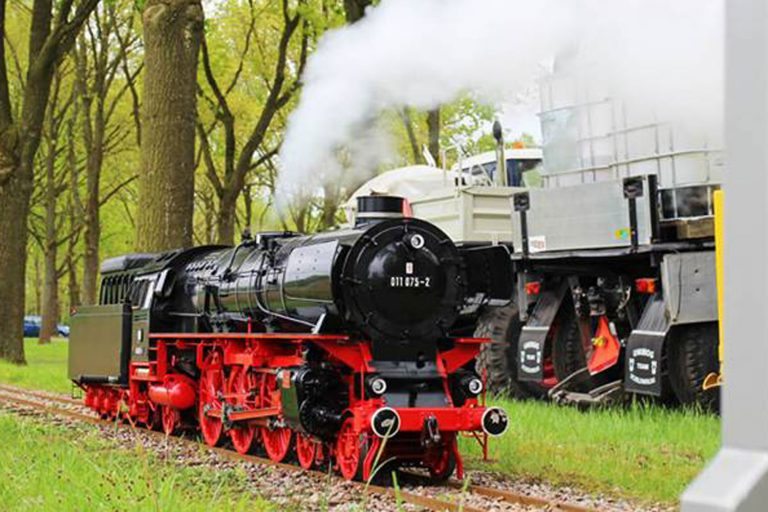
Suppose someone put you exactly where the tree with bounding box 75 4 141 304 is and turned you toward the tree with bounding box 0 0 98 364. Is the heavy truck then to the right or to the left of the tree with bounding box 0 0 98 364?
left

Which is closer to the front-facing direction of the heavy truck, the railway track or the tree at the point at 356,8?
the tree

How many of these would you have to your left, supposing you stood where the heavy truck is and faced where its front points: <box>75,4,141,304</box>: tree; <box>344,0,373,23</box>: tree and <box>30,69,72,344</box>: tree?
3

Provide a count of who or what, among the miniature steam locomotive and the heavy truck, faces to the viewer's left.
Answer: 0

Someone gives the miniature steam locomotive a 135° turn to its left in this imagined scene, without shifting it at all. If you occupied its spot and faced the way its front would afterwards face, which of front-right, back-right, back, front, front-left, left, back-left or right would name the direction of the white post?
back

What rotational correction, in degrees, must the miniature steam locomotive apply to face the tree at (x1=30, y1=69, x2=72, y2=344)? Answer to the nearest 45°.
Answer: approximately 135° to its left

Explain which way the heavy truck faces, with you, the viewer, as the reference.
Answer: facing away from the viewer and to the right of the viewer

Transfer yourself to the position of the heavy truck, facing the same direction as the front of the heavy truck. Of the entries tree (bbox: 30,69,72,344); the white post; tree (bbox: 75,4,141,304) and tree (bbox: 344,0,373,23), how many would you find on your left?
3

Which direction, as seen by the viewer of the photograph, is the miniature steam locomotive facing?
facing the viewer and to the right of the viewer

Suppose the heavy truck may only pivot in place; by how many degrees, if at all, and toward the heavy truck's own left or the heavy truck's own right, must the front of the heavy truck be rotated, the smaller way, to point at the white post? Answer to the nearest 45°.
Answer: approximately 135° to the heavy truck's own right

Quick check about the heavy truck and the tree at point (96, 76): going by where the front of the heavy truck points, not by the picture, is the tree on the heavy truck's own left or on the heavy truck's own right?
on the heavy truck's own left
